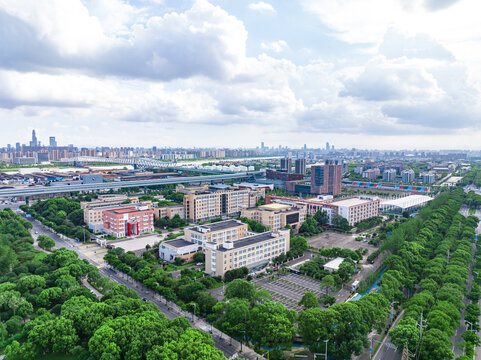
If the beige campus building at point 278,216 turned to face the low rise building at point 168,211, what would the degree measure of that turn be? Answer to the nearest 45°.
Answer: approximately 135° to its right

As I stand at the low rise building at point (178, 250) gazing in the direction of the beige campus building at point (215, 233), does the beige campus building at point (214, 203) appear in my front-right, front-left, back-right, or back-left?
front-left

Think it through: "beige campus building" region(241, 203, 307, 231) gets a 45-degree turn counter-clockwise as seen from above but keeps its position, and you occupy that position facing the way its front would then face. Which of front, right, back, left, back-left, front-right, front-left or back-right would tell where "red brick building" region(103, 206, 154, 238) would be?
back

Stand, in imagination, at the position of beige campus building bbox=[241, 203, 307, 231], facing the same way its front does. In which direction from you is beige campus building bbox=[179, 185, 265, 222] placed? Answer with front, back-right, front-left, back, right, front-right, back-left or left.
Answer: back

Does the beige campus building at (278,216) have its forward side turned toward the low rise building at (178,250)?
no

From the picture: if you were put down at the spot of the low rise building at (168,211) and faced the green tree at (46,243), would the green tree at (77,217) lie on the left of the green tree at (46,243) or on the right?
right

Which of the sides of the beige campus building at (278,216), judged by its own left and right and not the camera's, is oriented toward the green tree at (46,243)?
right

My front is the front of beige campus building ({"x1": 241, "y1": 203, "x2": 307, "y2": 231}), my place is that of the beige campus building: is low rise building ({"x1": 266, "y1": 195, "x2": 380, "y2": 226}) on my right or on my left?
on my left

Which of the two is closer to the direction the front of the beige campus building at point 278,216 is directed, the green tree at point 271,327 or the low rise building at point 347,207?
the green tree

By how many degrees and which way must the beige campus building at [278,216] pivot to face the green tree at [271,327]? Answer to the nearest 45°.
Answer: approximately 45° to its right

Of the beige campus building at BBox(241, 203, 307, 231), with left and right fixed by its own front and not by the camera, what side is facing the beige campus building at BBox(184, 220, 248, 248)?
right

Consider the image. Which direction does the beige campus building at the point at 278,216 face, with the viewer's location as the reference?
facing the viewer and to the right of the viewer

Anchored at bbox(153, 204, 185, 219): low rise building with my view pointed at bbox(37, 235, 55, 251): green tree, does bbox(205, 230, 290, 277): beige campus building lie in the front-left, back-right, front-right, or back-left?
front-left

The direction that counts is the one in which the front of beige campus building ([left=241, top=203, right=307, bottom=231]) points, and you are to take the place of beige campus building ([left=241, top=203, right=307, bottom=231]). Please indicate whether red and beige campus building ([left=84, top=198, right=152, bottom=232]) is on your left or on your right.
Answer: on your right

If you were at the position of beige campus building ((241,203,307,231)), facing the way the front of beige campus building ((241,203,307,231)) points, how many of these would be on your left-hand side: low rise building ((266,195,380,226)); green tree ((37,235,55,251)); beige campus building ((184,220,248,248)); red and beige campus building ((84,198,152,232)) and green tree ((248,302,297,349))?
1
